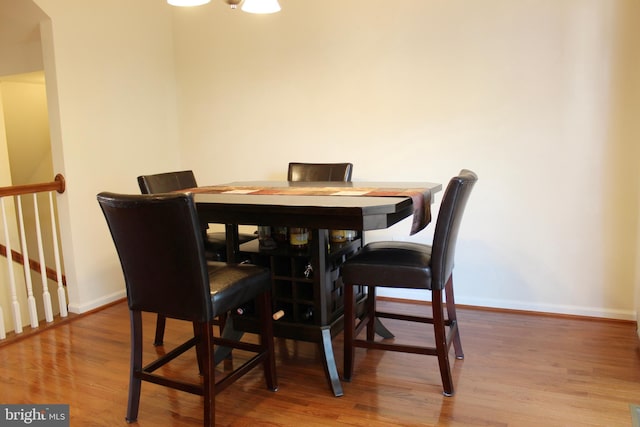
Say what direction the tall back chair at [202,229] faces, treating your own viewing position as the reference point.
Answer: facing the viewer and to the right of the viewer

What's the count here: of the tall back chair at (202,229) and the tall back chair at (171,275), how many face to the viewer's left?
0

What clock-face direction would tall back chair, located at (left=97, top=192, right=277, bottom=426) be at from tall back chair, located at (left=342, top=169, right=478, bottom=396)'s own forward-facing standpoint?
tall back chair, located at (left=97, top=192, right=277, bottom=426) is roughly at 11 o'clock from tall back chair, located at (left=342, top=169, right=478, bottom=396).

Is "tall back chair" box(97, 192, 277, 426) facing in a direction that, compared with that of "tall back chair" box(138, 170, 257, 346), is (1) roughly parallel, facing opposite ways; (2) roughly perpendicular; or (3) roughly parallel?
roughly perpendicular

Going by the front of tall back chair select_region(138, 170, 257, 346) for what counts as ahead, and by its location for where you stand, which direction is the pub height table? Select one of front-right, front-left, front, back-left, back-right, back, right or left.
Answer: front

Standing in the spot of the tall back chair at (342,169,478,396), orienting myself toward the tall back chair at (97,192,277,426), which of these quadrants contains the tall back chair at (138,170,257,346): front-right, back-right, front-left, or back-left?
front-right

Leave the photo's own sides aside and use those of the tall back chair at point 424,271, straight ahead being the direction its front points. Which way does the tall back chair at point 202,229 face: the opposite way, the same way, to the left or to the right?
the opposite way

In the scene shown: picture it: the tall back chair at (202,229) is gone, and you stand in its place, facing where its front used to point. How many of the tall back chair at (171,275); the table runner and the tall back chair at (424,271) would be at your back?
0

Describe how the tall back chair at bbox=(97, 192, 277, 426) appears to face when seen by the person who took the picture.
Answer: facing away from the viewer and to the right of the viewer

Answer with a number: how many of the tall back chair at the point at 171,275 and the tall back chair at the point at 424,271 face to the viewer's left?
1

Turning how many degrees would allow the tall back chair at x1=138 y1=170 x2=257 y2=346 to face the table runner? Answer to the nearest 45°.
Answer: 0° — it already faces it

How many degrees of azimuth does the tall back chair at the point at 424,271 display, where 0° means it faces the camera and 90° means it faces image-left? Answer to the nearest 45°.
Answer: approximately 90°

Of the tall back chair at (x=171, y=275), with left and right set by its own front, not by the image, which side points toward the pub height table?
front

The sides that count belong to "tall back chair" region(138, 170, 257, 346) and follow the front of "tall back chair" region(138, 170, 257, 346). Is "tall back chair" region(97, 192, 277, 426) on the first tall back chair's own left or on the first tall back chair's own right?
on the first tall back chair's own right

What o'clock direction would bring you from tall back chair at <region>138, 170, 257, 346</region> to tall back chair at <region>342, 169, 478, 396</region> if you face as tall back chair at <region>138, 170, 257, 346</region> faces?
tall back chair at <region>342, 169, 478, 396</region> is roughly at 12 o'clock from tall back chair at <region>138, 170, 257, 346</region>.
